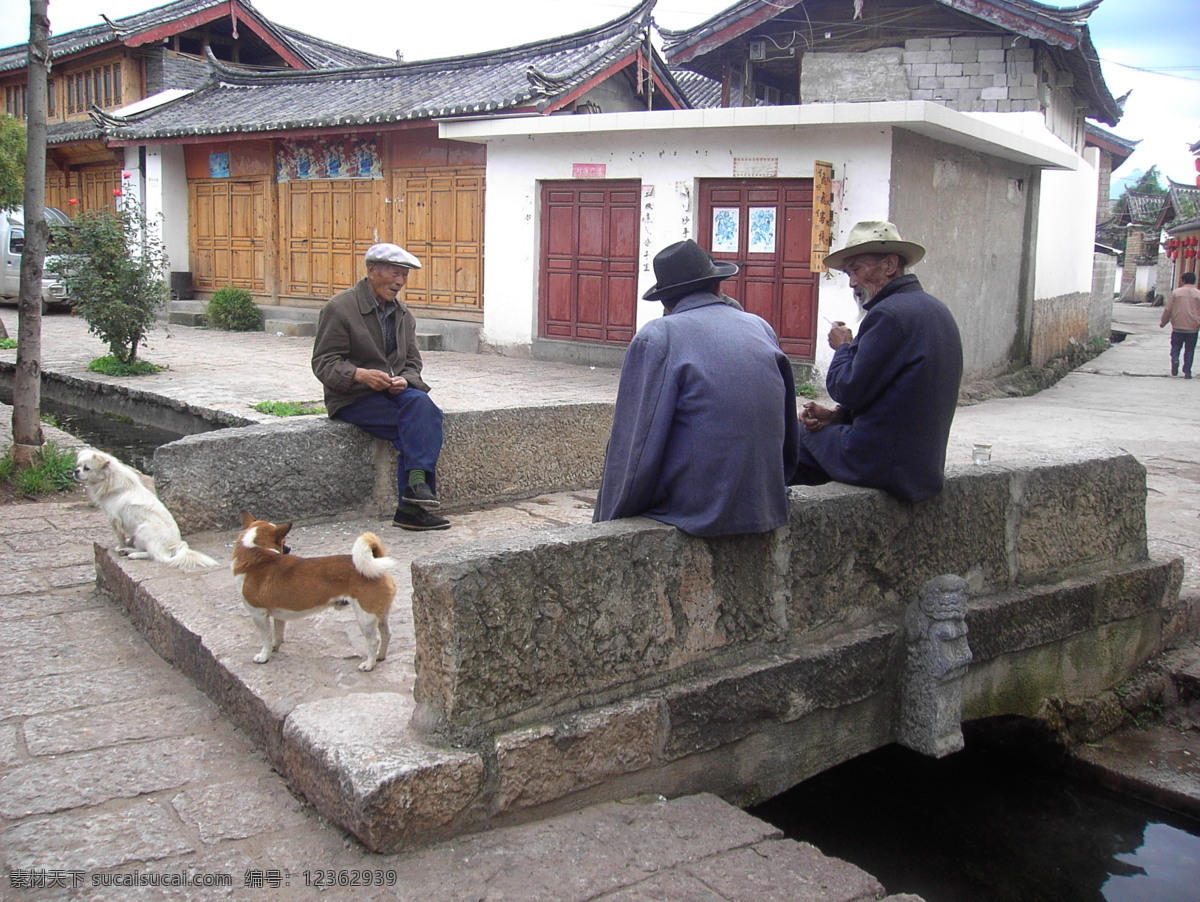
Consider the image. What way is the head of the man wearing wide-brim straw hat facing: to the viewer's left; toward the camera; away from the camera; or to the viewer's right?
to the viewer's left

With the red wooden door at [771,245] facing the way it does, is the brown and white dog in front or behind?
in front

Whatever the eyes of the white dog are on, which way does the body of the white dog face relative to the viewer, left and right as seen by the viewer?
facing to the left of the viewer

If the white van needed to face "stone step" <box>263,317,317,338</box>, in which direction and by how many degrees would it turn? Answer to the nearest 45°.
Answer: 0° — it already faces it

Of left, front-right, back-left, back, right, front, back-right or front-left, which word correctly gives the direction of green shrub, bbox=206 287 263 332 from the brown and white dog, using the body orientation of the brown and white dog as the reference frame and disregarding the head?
right

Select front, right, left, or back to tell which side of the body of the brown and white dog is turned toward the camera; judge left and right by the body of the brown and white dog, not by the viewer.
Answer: left

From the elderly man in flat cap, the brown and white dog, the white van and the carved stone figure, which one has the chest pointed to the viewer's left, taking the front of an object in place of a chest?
the brown and white dog

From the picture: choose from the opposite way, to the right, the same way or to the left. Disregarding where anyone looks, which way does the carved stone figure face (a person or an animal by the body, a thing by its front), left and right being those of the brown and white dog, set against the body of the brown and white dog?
to the left

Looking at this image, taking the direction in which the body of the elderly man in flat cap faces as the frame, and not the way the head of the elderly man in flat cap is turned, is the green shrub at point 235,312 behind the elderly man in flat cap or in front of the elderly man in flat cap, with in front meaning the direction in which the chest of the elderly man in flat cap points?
behind

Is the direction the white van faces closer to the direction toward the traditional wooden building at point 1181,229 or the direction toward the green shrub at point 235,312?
the green shrub
